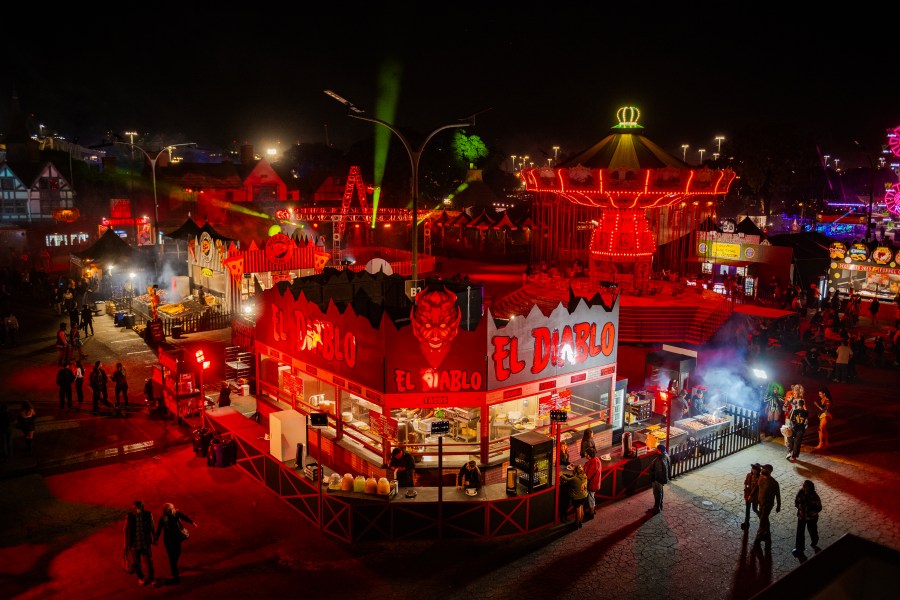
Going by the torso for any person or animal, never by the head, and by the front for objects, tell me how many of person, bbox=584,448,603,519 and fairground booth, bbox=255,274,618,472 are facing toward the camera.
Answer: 1

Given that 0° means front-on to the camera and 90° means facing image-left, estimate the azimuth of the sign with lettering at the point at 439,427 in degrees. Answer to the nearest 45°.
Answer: approximately 0°

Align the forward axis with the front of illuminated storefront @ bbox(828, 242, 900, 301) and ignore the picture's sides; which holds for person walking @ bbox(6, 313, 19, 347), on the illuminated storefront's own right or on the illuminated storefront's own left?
on the illuminated storefront's own right

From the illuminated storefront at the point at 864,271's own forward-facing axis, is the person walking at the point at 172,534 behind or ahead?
ahead

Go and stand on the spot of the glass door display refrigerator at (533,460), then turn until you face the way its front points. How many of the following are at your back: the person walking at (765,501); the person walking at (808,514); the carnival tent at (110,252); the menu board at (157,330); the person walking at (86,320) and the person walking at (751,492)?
3

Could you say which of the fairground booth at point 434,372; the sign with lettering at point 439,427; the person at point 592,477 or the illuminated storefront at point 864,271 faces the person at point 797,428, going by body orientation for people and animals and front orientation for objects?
the illuminated storefront

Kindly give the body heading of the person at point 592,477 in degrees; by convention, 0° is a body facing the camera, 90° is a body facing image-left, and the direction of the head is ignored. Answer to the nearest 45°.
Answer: approximately 135°

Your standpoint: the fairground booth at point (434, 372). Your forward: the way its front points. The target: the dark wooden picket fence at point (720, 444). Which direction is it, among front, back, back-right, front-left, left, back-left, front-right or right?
left

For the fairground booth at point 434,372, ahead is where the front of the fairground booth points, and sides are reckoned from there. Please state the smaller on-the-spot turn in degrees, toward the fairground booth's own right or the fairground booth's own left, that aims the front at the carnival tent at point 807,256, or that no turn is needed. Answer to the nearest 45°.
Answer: approximately 135° to the fairground booth's own left

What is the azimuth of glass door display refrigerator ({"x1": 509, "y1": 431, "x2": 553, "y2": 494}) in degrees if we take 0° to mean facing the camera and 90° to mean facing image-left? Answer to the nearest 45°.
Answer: approximately 315°

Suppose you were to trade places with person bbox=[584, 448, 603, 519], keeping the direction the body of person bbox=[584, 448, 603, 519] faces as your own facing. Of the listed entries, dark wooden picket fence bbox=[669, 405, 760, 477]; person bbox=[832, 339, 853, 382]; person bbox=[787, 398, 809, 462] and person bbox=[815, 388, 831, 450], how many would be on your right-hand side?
4

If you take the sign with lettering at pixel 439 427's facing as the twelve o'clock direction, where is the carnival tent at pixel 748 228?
The carnival tent is roughly at 7 o'clock from the sign with lettering.

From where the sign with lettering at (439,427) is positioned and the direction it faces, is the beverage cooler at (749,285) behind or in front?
behind

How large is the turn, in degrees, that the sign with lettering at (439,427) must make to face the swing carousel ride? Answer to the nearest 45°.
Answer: approximately 135° to its left
